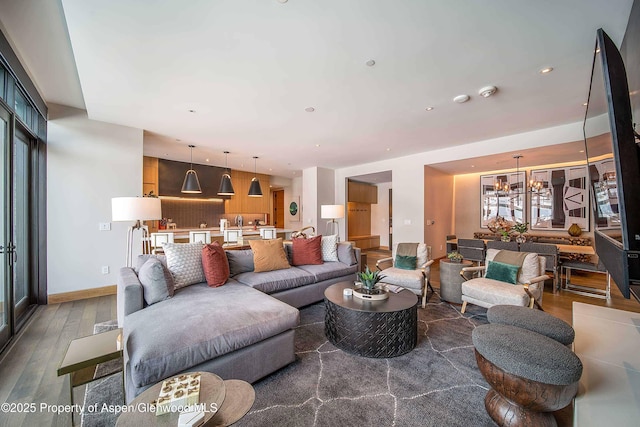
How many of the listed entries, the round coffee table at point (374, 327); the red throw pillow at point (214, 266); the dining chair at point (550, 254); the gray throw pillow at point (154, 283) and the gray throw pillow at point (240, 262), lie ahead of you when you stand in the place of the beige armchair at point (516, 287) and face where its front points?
4

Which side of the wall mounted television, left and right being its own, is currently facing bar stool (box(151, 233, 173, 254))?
front

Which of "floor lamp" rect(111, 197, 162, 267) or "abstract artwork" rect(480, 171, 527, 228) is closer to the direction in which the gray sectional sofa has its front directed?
the abstract artwork

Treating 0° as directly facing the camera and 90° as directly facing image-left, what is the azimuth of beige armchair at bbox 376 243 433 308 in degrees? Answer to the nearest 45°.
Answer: approximately 45°

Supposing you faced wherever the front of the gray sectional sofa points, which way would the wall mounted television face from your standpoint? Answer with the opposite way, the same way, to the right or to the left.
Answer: the opposite way

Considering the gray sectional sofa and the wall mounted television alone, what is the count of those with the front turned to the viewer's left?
1

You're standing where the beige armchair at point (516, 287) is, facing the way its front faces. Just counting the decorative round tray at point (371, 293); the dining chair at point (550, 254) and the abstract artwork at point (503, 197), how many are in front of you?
1

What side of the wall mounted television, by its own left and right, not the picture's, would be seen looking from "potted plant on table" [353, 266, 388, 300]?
front

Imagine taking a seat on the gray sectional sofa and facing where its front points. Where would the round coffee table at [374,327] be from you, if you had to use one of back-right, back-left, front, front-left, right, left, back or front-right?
front-left

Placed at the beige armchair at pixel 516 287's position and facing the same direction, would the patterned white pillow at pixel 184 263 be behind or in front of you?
in front

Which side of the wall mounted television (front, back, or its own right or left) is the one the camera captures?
left

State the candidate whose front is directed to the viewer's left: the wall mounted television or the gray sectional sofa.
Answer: the wall mounted television

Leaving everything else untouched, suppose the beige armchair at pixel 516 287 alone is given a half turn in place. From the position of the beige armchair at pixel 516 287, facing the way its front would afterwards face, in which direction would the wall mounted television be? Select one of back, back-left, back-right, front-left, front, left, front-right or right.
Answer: back-right

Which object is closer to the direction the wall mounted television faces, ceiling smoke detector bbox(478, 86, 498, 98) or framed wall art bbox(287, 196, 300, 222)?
the framed wall art

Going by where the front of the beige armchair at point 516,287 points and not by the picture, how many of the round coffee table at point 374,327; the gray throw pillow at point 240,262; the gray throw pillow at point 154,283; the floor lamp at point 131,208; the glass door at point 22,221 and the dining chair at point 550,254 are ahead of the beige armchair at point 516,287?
5

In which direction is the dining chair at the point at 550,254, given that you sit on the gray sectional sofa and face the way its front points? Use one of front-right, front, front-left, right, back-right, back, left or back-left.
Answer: front-left

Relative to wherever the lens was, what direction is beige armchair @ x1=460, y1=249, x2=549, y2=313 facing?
facing the viewer and to the left of the viewer

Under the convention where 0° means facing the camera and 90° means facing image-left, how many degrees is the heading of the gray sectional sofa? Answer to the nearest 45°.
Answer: approximately 315°
